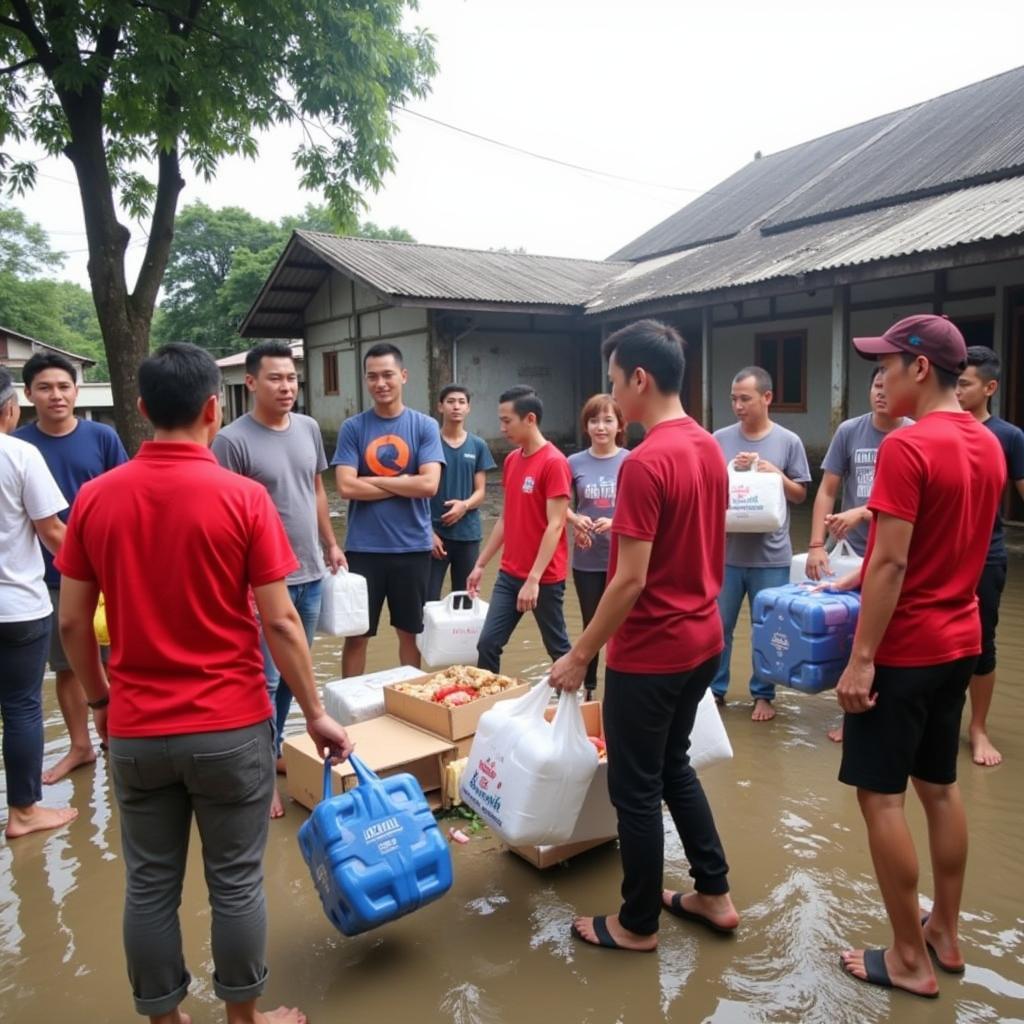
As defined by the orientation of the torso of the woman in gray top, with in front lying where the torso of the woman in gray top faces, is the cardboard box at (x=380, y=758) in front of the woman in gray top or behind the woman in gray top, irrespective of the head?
in front

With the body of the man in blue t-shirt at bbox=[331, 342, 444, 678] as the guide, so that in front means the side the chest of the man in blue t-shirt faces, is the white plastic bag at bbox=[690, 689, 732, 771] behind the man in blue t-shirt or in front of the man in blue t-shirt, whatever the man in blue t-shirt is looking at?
in front

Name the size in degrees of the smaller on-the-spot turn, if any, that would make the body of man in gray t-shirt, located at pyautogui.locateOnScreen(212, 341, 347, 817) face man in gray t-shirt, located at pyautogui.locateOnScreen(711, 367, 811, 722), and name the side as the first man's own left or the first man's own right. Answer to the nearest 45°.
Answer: approximately 45° to the first man's own left

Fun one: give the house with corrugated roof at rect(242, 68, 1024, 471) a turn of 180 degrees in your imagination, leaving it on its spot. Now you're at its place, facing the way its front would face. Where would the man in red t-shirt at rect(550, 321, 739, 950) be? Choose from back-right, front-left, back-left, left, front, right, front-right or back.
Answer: back-right

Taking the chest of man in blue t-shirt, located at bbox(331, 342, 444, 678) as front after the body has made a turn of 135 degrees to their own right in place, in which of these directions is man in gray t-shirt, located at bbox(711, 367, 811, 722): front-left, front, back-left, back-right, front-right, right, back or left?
back-right

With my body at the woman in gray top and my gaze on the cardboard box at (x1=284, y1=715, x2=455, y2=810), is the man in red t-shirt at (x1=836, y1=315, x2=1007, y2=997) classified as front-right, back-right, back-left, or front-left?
front-left

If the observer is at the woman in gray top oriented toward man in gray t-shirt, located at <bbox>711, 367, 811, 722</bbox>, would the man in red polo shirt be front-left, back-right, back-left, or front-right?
back-right

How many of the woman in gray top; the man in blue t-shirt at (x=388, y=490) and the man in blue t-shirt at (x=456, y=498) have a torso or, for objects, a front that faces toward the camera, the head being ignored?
3

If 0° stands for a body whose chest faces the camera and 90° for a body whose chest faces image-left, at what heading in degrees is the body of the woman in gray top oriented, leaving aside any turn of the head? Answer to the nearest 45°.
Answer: approximately 0°

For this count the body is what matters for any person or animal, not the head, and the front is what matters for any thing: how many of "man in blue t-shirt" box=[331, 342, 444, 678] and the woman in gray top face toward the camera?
2

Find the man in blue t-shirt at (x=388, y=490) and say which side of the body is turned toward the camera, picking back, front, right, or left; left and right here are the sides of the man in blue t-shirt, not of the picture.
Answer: front

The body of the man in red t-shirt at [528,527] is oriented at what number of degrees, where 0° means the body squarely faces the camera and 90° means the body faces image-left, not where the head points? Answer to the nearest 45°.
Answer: approximately 45°

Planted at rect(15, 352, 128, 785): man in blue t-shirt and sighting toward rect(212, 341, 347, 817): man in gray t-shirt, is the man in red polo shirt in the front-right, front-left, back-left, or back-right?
front-right

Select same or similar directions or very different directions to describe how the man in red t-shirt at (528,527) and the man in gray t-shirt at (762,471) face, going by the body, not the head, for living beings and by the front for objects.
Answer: same or similar directions

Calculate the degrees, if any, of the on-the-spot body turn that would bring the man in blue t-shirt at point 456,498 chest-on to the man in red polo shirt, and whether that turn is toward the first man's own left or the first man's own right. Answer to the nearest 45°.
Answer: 0° — they already face them

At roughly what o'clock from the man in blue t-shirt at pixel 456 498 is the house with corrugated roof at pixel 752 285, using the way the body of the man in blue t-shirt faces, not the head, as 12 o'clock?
The house with corrugated roof is roughly at 7 o'clock from the man in blue t-shirt.
